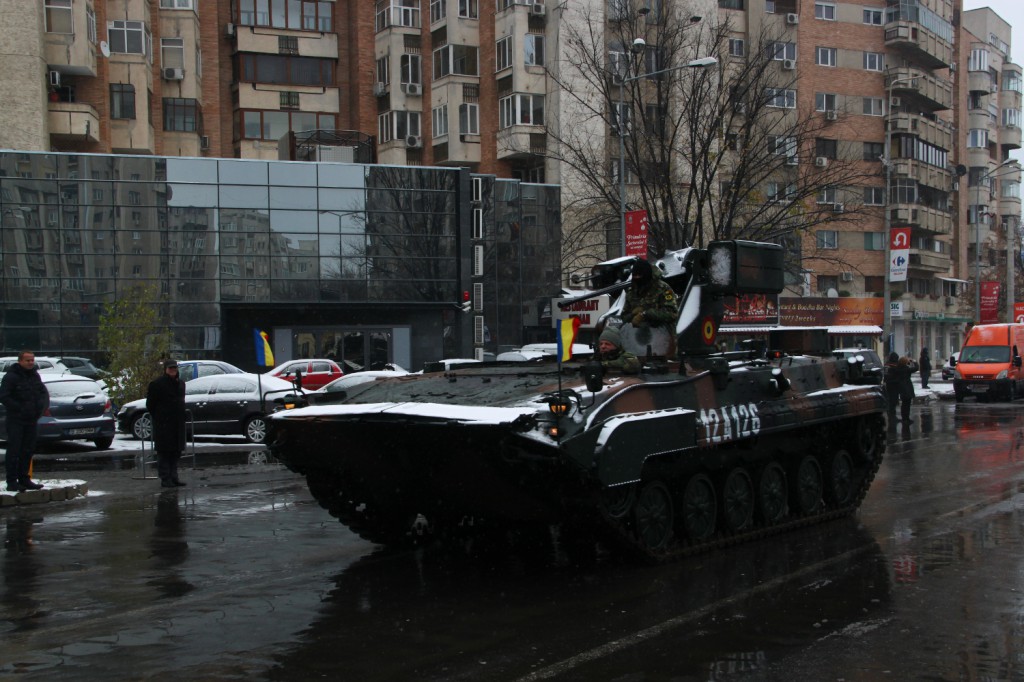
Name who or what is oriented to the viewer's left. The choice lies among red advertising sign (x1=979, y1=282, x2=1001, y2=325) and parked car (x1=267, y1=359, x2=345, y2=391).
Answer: the parked car

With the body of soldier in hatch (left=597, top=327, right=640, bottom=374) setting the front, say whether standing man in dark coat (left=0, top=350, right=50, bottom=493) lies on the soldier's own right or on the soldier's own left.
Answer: on the soldier's own right

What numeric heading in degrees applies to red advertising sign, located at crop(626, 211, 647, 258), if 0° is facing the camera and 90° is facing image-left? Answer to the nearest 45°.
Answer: approximately 0°

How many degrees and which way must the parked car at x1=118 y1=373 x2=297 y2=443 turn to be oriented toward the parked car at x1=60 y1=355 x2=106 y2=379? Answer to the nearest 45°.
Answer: approximately 90° to its right

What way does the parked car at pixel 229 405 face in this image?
to the viewer's left

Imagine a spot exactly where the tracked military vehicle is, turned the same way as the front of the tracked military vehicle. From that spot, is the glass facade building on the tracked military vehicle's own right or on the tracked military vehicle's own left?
on the tracked military vehicle's own right

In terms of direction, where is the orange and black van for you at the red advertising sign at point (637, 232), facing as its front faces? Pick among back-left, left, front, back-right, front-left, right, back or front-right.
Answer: back-left

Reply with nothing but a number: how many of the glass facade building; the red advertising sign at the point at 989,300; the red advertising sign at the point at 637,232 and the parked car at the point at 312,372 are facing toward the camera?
3

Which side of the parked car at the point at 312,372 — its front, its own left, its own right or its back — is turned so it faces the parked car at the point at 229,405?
left
